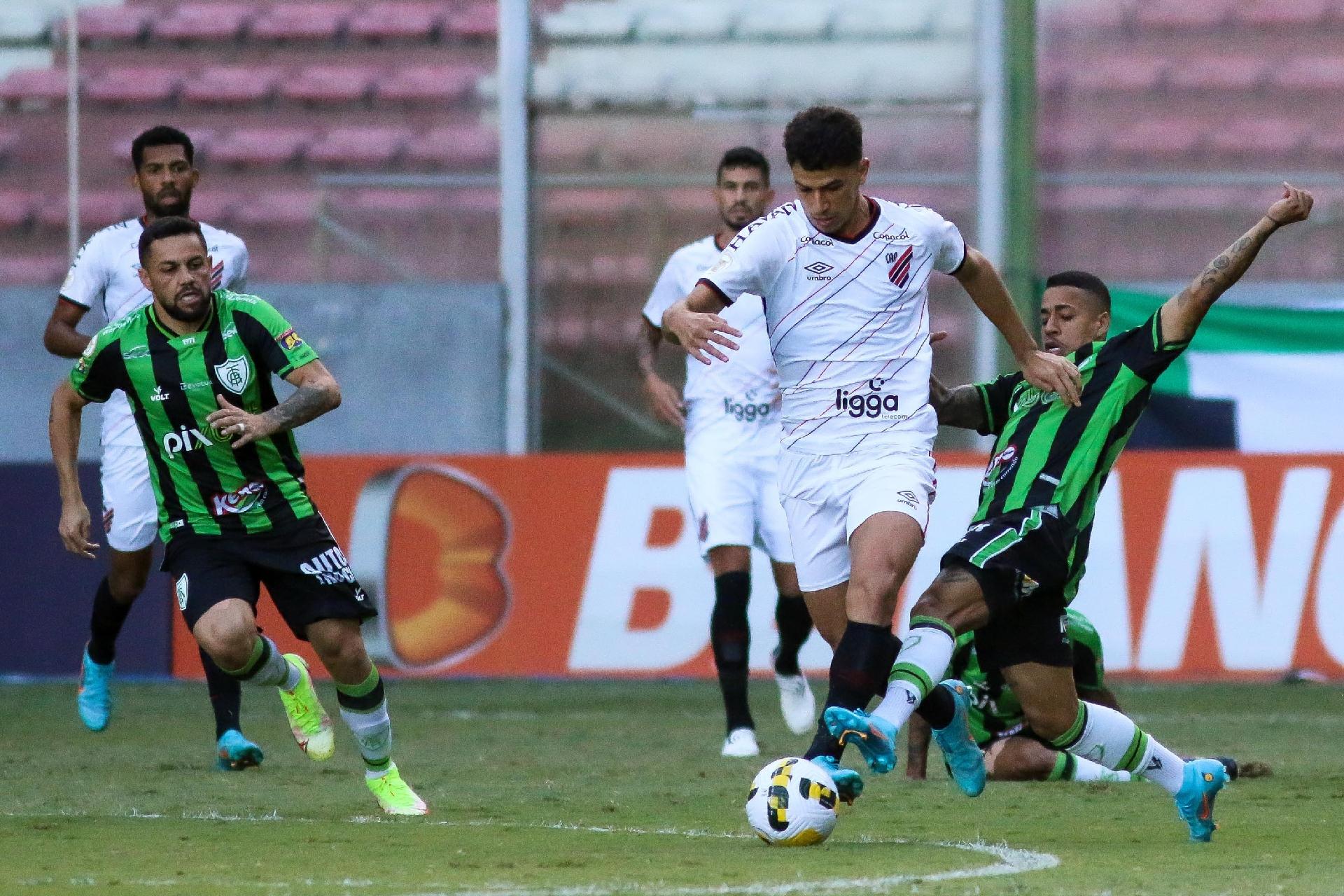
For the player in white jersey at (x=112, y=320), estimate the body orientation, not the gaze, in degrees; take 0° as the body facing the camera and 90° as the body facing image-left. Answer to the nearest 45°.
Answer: approximately 0°

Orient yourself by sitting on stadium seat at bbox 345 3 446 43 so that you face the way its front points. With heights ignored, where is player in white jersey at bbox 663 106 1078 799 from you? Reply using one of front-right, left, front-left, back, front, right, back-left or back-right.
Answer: front

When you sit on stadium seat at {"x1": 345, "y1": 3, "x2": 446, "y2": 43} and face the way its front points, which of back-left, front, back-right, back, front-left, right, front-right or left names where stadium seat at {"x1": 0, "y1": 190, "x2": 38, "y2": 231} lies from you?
right

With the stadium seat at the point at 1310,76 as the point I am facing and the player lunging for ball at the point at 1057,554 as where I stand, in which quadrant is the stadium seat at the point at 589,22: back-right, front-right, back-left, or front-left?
front-left

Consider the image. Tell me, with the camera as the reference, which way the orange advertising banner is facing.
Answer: facing the viewer

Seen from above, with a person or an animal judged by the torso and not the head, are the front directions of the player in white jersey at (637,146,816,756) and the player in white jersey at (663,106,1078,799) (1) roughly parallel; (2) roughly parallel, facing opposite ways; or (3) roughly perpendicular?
roughly parallel

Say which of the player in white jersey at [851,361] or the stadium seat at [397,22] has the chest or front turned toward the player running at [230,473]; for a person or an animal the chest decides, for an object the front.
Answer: the stadium seat

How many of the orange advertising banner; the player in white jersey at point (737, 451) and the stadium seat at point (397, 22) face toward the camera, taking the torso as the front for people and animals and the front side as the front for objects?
3

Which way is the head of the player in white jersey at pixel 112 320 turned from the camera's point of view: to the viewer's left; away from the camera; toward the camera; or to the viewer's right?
toward the camera

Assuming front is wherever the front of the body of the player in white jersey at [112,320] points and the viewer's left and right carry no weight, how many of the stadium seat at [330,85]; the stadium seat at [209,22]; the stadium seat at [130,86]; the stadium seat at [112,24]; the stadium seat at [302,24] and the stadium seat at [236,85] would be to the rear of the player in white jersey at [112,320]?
6

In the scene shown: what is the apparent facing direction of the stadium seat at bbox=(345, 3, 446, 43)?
toward the camera

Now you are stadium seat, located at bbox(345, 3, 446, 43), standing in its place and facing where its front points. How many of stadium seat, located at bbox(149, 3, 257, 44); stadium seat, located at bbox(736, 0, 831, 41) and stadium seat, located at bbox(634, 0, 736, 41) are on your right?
1

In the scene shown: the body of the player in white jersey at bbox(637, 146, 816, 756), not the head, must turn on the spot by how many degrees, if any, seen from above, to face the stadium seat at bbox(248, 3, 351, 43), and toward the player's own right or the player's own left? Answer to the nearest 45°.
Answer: approximately 135° to the player's own right

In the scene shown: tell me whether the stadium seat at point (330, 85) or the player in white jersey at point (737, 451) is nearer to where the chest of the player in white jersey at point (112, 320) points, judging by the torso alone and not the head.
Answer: the player in white jersey

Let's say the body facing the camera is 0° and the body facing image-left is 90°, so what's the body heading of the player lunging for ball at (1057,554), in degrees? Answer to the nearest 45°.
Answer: approximately 45°

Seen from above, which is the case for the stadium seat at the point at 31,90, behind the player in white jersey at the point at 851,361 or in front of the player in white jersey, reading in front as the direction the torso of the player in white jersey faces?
behind

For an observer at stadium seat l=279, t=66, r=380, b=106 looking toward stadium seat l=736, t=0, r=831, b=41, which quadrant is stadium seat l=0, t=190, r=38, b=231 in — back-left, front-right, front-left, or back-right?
back-right

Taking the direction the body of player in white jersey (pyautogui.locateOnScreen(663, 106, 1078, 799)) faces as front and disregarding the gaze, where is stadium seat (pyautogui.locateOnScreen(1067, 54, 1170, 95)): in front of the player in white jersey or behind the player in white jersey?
behind
